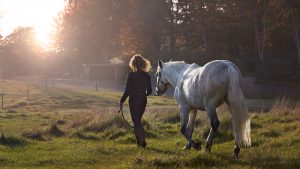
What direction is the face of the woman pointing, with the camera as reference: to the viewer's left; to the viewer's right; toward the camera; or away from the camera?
away from the camera

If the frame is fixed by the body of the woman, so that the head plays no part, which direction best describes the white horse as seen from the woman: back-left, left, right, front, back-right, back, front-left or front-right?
back-right

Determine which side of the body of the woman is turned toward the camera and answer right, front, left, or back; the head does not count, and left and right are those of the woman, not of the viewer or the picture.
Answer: back

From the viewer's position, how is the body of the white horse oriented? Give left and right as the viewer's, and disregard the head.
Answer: facing away from the viewer and to the left of the viewer

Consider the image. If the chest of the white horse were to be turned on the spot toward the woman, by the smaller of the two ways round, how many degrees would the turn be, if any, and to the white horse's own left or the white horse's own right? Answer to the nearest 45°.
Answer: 0° — it already faces them
